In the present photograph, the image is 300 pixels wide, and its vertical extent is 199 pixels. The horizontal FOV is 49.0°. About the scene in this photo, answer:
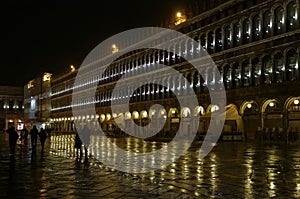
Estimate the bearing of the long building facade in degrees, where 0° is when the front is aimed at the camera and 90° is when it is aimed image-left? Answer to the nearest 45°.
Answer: approximately 45°
